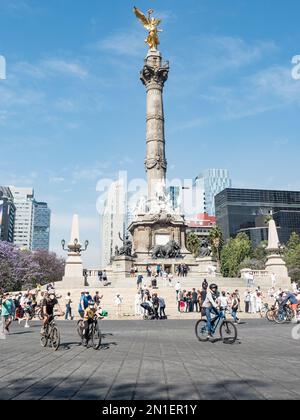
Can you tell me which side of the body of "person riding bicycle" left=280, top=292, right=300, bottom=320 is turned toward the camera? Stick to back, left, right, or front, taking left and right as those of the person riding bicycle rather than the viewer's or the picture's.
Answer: left

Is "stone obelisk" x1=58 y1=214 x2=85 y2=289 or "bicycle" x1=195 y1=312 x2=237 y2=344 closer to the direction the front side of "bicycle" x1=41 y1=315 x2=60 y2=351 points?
the bicycle

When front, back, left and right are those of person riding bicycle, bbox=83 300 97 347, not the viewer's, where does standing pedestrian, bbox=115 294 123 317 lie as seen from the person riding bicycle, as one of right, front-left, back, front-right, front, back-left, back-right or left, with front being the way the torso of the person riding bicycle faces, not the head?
back-left

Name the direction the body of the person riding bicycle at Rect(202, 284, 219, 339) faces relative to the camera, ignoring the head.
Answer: to the viewer's right
